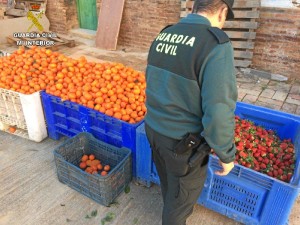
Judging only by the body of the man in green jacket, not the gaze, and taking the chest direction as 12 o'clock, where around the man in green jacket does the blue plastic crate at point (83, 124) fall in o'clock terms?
The blue plastic crate is roughly at 9 o'clock from the man in green jacket.

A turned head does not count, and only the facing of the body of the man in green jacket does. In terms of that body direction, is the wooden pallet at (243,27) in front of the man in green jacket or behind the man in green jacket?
in front

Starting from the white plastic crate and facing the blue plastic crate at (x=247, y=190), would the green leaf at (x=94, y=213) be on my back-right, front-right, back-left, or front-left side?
front-right

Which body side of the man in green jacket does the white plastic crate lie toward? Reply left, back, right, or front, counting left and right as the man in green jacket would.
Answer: left

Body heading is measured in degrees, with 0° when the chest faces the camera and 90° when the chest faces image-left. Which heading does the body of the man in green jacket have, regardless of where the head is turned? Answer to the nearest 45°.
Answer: approximately 225°

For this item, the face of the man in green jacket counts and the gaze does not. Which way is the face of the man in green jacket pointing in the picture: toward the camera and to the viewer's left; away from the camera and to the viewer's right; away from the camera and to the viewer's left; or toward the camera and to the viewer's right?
away from the camera and to the viewer's right
